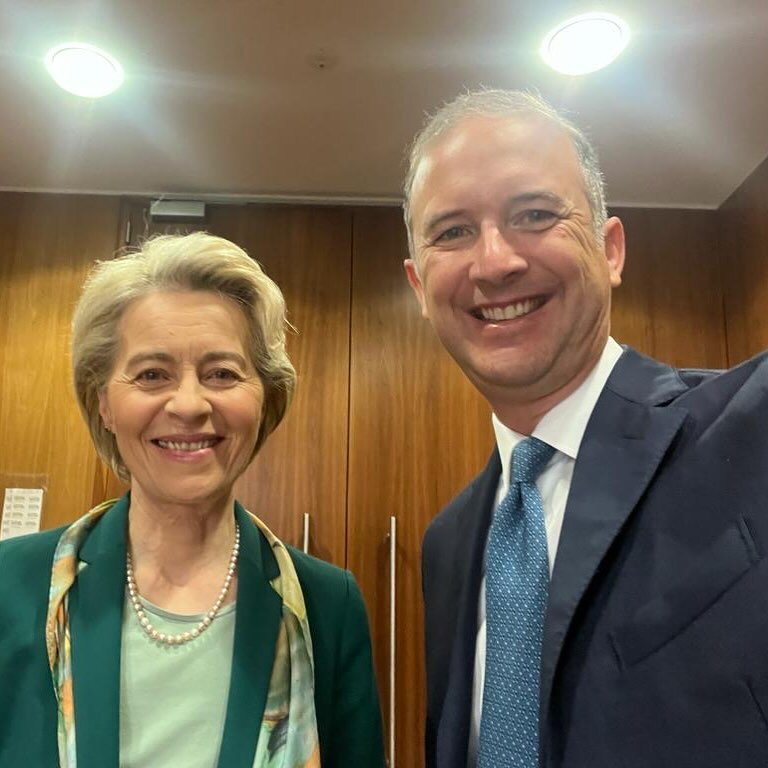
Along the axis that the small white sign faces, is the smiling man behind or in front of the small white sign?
in front

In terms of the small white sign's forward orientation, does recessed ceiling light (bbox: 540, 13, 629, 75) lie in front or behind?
in front

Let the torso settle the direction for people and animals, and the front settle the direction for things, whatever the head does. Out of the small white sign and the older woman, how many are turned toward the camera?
2

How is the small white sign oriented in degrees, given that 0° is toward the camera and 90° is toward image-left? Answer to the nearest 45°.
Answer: approximately 0°

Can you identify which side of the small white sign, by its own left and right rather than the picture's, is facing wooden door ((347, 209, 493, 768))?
left

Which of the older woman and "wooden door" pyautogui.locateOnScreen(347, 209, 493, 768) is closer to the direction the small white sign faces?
the older woman
